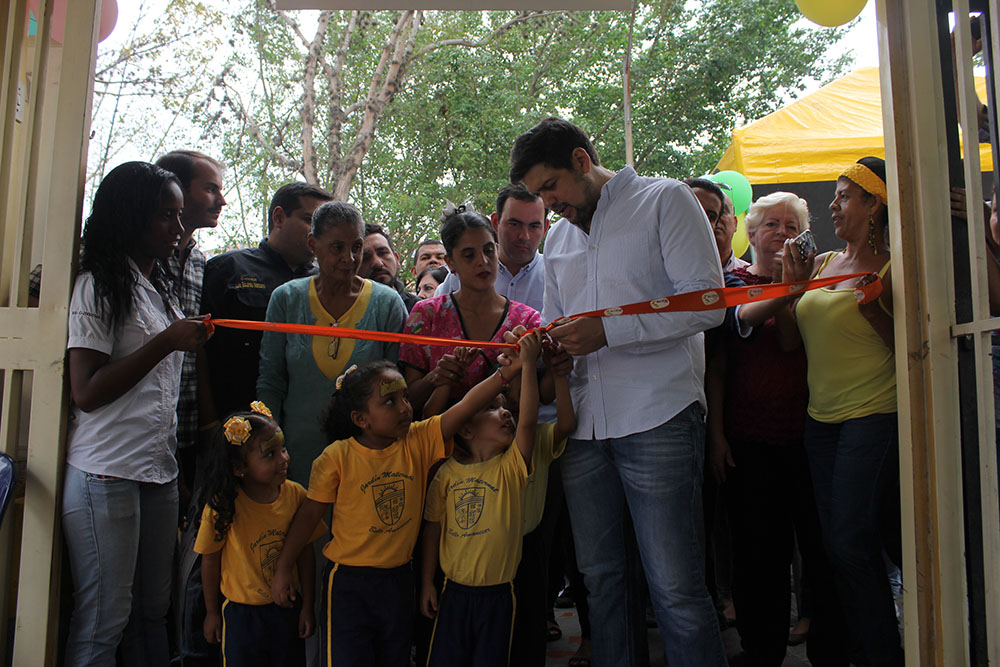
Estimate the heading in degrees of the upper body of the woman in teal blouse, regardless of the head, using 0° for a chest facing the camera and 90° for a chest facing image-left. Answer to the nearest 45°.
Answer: approximately 0°

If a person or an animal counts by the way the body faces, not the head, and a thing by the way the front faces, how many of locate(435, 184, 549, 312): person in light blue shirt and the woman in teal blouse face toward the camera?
2

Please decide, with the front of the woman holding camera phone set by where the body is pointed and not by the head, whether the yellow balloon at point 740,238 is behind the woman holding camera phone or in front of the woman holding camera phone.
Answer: behind

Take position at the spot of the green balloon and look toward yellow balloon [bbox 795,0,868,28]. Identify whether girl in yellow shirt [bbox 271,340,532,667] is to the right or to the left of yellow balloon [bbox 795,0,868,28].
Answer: right

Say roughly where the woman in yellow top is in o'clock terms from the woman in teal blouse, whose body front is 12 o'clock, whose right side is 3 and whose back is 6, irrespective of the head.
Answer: The woman in yellow top is roughly at 10 o'clock from the woman in teal blouse.

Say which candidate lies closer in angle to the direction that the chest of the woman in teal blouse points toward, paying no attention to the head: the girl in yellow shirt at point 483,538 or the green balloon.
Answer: the girl in yellow shirt
